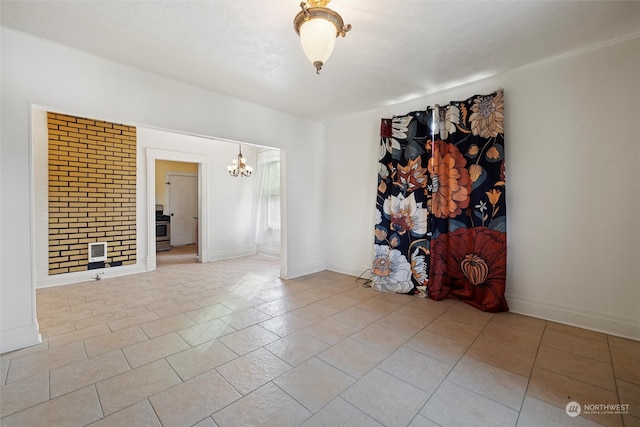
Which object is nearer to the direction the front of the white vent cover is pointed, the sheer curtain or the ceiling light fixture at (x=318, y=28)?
the ceiling light fixture

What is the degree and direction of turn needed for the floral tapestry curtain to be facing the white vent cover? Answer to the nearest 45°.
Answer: approximately 45° to its right

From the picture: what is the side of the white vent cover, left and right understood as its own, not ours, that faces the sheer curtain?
left

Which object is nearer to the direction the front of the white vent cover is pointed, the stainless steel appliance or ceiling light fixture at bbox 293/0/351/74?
the ceiling light fixture

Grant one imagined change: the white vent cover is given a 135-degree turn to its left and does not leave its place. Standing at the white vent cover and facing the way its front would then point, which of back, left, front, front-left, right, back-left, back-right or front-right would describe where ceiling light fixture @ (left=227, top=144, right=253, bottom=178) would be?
front-right

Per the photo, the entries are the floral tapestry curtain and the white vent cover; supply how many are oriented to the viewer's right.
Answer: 0

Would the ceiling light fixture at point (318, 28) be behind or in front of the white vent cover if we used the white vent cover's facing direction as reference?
in front

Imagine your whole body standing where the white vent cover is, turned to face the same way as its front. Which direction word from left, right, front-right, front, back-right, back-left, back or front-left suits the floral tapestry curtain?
front-left

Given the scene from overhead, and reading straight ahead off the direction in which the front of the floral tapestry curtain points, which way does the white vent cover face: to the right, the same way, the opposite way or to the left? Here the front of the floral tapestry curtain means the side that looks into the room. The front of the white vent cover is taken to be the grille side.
to the left

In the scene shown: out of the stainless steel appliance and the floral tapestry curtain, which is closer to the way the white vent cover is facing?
the floral tapestry curtain

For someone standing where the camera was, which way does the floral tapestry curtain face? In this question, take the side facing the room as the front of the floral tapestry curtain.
facing the viewer and to the left of the viewer

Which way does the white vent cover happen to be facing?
toward the camera

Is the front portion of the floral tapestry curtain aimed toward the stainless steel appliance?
no
